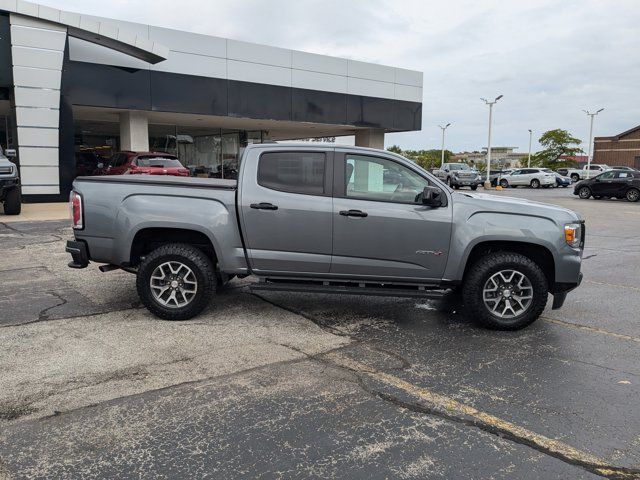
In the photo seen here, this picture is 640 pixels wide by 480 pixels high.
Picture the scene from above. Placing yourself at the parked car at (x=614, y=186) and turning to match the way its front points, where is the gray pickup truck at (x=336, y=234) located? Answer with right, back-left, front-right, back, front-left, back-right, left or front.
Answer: left

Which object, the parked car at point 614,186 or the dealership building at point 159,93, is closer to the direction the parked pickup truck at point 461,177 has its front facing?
the parked car

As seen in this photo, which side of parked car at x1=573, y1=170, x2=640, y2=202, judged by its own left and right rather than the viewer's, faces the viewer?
left

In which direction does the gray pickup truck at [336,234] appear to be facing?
to the viewer's right

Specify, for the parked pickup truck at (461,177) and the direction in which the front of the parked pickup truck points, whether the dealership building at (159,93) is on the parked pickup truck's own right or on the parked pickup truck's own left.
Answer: on the parked pickup truck's own right

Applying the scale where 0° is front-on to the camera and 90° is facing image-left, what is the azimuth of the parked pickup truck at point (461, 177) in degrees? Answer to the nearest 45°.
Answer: approximately 315°

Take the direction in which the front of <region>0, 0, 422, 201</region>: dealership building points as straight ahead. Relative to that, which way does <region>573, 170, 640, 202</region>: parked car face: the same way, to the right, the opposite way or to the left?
the opposite way

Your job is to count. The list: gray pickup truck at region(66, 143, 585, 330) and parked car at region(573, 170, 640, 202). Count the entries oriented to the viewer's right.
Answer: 1

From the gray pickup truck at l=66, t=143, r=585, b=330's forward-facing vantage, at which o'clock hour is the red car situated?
The red car is roughly at 8 o'clock from the gray pickup truck.

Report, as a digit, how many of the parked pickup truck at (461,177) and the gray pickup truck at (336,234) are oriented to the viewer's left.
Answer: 0

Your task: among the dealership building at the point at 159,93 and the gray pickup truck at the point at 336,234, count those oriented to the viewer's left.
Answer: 0
